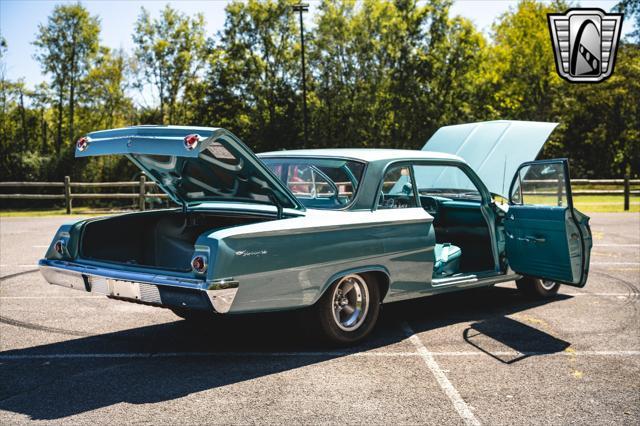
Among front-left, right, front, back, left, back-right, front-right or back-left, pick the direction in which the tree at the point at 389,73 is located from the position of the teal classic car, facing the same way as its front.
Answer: front-left

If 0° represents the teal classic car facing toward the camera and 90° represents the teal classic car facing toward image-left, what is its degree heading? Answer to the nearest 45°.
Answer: approximately 225°

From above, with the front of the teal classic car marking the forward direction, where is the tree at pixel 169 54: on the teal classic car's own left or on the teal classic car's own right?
on the teal classic car's own left

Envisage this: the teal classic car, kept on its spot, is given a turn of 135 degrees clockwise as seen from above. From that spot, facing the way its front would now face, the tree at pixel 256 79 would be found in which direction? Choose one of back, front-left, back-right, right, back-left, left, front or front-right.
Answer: back

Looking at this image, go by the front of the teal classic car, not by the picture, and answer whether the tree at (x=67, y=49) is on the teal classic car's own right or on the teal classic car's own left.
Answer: on the teal classic car's own left
